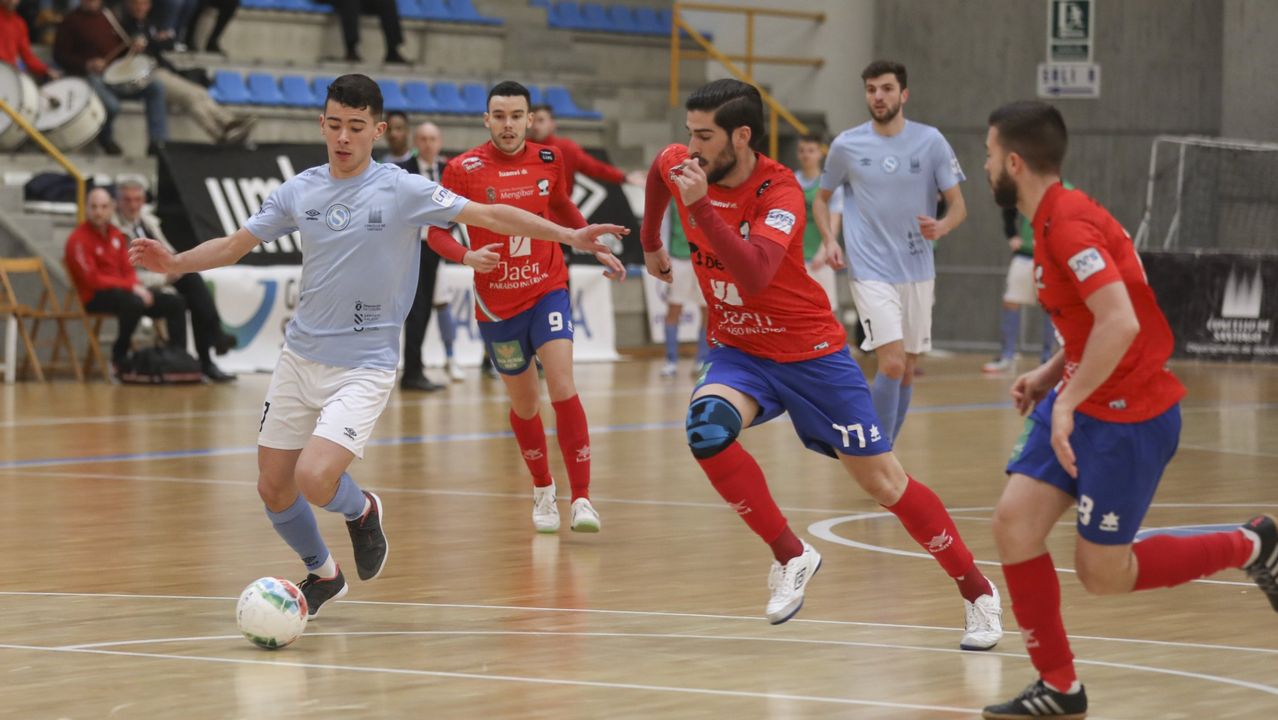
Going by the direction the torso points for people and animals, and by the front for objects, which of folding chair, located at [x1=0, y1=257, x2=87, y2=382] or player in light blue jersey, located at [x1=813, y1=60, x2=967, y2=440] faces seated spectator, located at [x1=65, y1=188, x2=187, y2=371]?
the folding chair

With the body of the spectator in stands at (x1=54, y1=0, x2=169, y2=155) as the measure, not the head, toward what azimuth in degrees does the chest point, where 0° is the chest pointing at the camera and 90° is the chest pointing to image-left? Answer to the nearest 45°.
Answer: approximately 315°

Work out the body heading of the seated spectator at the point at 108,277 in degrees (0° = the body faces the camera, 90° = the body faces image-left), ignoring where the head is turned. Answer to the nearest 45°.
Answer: approximately 315°

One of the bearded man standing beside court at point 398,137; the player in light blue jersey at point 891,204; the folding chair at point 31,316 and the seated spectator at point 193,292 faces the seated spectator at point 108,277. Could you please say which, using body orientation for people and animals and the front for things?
the folding chair

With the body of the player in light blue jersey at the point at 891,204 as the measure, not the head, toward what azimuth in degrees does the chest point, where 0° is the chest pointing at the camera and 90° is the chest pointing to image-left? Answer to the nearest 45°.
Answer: approximately 0°

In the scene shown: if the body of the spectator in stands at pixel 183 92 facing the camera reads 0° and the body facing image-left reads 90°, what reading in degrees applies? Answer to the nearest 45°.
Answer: approximately 315°

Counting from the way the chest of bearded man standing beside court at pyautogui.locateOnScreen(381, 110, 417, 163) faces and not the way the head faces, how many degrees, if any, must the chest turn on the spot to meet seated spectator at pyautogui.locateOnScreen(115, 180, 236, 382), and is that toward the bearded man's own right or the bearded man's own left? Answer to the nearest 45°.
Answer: approximately 90° to the bearded man's own right

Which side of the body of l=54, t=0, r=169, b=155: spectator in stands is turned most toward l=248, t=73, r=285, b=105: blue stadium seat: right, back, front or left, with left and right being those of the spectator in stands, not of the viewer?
left

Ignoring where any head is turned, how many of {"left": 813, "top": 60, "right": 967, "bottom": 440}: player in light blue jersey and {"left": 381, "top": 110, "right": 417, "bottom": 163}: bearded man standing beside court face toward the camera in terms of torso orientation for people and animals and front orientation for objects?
2
